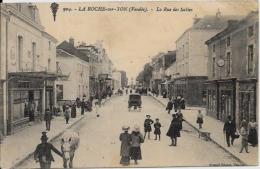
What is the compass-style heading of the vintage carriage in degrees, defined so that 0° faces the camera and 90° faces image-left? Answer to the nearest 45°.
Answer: approximately 180°
